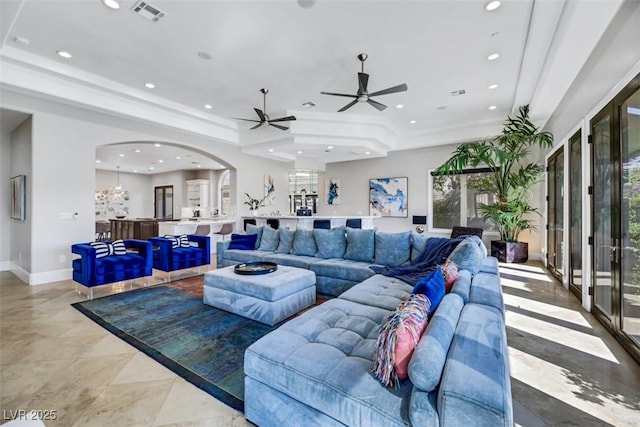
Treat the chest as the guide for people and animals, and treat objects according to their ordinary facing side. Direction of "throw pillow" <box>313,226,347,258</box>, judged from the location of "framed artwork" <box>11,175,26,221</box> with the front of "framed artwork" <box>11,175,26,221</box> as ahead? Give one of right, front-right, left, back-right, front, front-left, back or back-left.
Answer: left

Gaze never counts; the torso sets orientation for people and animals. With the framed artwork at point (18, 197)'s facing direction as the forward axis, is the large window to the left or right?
on its left

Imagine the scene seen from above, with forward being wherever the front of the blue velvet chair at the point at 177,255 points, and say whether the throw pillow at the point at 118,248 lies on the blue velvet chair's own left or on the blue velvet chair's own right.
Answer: on the blue velvet chair's own right

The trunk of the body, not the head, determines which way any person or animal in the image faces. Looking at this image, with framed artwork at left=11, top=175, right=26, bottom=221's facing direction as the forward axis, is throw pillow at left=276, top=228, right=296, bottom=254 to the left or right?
on its left

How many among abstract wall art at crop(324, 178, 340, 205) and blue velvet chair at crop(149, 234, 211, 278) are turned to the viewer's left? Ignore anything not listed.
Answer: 0

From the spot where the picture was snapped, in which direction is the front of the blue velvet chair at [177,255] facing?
facing the viewer and to the right of the viewer

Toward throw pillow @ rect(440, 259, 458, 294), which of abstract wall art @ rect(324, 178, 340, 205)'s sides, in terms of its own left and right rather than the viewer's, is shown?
front

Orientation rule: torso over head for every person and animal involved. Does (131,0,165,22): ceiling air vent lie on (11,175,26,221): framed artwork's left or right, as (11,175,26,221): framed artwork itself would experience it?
on its left
